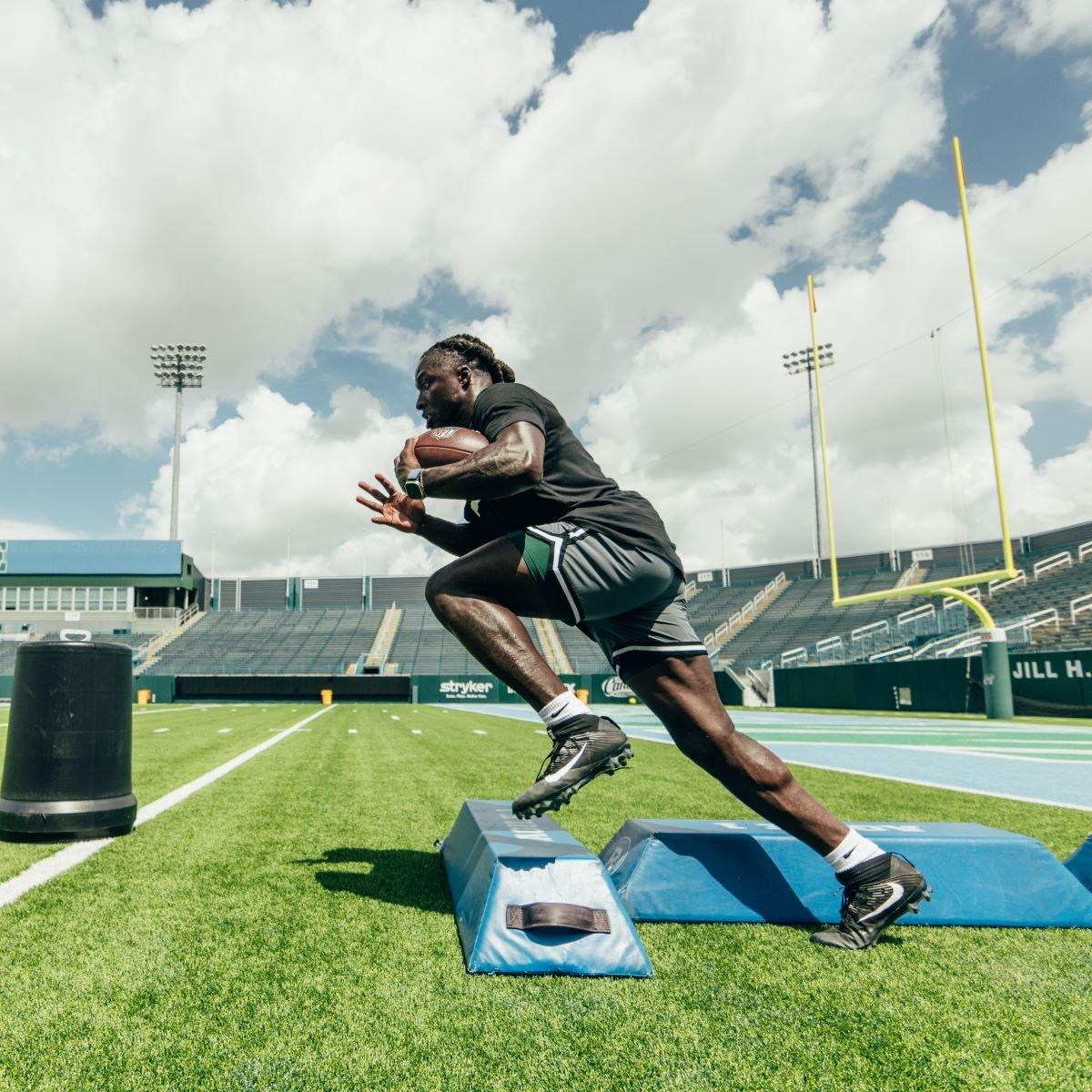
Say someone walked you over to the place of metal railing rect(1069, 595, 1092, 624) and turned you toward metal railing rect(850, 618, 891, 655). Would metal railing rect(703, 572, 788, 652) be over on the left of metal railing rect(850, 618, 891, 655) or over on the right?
right

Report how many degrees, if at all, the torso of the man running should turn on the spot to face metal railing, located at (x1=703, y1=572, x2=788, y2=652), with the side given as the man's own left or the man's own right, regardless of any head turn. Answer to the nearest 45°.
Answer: approximately 90° to the man's own right

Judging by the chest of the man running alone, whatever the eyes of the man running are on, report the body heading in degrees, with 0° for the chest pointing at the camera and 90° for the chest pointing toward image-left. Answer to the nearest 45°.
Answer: approximately 90°

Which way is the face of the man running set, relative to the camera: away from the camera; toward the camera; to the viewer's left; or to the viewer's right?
to the viewer's left

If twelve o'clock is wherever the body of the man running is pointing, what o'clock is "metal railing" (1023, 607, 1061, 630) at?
The metal railing is roughly at 4 o'clock from the man running.

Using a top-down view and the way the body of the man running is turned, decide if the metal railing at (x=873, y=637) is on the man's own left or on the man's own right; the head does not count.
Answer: on the man's own right

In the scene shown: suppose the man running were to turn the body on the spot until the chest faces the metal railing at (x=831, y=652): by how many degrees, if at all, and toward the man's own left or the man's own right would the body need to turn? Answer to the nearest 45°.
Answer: approximately 90° to the man's own right

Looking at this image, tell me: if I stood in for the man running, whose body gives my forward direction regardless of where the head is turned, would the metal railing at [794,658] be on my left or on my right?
on my right
